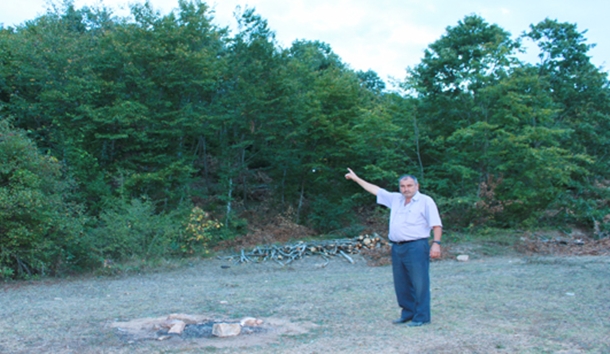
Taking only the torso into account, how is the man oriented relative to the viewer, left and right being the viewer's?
facing the viewer and to the left of the viewer

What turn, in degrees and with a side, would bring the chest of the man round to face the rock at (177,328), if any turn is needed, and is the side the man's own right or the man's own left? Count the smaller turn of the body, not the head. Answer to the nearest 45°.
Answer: approximately 45° to the man's own right

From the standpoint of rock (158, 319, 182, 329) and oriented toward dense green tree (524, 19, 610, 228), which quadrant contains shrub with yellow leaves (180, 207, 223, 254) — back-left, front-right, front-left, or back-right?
front-left

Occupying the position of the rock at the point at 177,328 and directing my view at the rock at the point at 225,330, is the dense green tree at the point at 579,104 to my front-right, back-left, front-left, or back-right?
front-left

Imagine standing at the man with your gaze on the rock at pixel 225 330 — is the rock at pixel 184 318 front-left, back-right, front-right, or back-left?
front-right

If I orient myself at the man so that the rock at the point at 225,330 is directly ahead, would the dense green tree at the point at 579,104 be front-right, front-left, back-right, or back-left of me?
back-right

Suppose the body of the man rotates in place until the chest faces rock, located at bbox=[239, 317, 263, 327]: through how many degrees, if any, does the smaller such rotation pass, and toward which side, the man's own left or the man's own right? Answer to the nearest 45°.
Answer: approximately 45° to the man's own right

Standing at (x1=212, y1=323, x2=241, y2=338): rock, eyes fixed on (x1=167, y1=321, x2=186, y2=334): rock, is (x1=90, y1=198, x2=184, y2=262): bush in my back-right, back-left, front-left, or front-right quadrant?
front-right

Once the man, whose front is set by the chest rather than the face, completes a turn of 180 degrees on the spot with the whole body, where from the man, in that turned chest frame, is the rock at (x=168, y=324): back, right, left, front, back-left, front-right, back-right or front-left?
back-left

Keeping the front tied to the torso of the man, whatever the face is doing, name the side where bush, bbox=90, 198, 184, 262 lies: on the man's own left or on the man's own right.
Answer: on the man's own right

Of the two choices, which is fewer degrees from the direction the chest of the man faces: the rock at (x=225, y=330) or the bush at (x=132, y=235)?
the rock

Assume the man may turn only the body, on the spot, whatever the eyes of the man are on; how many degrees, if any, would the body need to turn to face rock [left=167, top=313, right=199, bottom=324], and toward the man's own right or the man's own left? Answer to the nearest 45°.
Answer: approximately 45° to the man's own right

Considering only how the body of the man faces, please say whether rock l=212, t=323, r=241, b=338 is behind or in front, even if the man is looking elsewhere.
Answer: in front
